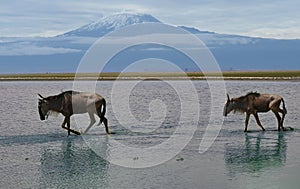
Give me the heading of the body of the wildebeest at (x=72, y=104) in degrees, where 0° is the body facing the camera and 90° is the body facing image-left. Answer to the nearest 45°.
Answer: approximately 90°

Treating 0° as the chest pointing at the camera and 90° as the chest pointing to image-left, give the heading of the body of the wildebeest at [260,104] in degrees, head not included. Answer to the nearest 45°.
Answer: approximately 90°

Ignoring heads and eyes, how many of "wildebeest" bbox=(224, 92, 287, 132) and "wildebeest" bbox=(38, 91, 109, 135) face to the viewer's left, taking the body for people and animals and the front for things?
2

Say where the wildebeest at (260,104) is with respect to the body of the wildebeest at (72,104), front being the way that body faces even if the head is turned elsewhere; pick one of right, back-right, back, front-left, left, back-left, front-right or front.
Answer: back

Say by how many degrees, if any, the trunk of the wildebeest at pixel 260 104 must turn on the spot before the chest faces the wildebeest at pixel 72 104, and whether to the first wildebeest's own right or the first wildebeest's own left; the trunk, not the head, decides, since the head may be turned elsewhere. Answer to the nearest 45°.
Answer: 0° — it already faces it
